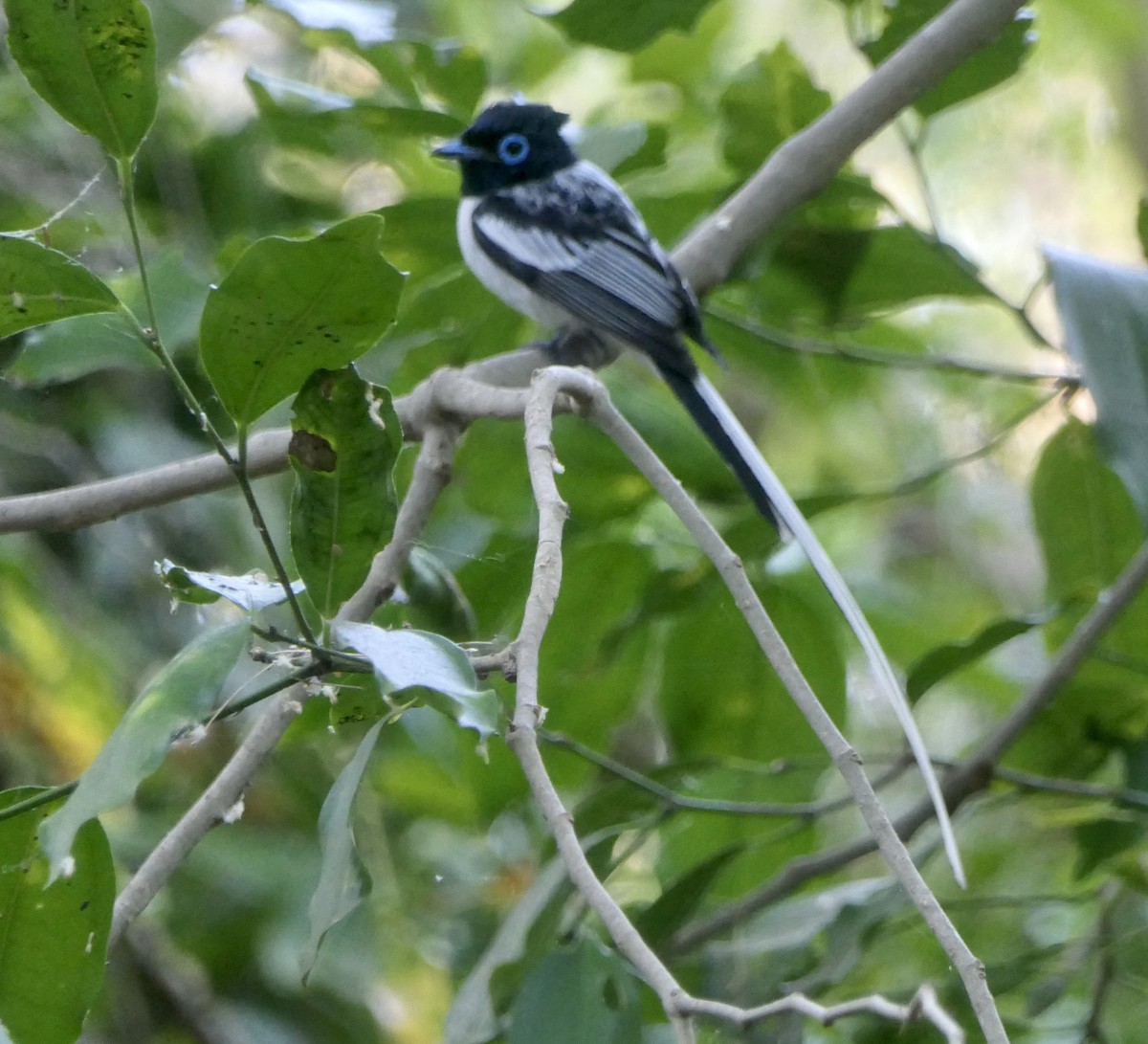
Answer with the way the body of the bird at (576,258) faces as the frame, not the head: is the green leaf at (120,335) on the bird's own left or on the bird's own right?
on the bird's own left

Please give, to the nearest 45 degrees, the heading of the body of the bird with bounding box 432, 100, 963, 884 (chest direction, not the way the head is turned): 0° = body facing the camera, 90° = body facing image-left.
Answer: approximately 90°

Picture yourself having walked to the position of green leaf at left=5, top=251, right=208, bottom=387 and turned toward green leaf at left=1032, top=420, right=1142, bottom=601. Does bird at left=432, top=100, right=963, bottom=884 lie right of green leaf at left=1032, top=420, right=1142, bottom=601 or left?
right
